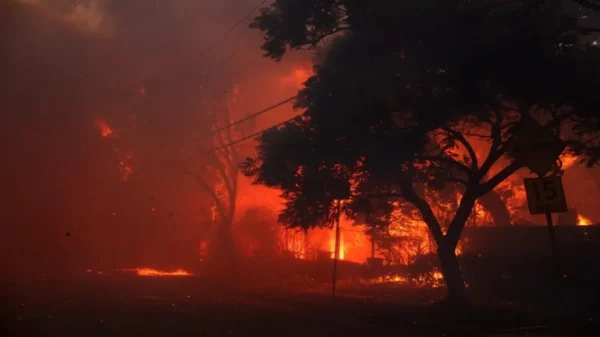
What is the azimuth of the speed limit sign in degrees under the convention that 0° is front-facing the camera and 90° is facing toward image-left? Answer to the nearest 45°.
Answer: approximately 0°

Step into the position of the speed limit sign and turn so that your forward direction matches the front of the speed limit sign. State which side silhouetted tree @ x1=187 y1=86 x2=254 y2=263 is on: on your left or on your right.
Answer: on your right

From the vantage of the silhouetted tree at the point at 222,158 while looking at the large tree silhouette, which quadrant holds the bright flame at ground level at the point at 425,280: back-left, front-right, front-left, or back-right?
front-left

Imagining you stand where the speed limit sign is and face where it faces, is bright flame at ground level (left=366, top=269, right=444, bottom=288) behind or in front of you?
behind

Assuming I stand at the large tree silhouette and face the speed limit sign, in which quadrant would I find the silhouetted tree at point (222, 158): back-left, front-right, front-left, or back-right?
back-left

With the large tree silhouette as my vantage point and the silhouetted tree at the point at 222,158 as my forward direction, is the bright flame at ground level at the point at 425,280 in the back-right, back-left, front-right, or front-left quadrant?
front-right
